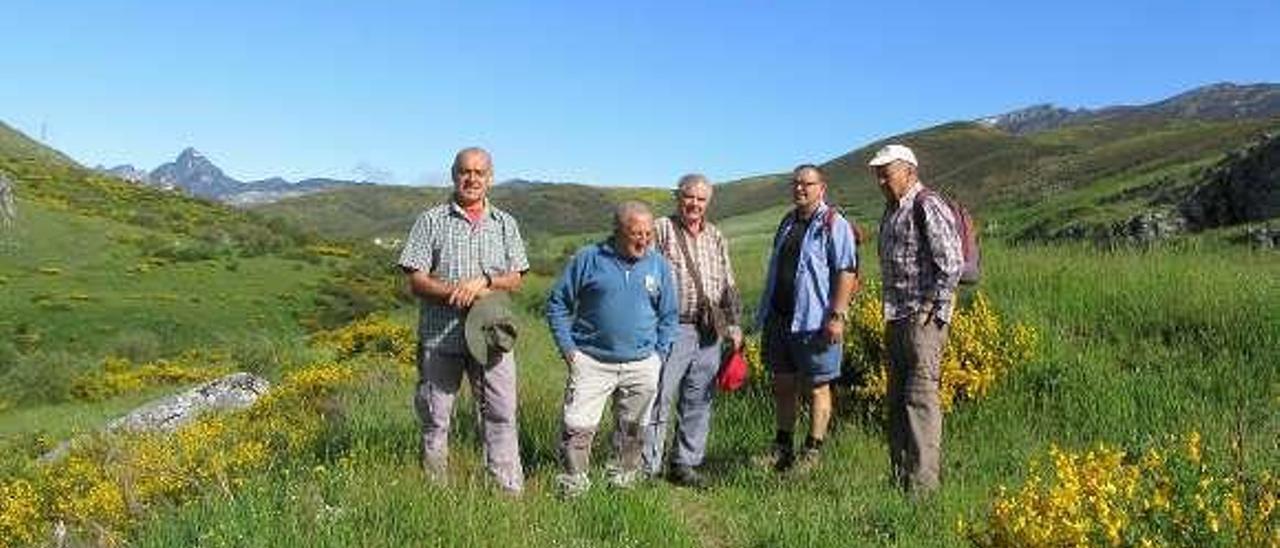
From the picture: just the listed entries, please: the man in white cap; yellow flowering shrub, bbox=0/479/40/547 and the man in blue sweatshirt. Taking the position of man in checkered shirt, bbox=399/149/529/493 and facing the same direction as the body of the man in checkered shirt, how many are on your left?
2

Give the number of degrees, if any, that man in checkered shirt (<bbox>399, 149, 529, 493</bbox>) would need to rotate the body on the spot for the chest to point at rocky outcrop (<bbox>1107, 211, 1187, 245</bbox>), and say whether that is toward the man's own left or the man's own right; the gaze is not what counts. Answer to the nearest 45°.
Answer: approximately 135° to the man's own left

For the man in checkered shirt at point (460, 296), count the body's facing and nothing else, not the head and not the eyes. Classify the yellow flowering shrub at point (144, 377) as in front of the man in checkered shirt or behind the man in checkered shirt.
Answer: behind

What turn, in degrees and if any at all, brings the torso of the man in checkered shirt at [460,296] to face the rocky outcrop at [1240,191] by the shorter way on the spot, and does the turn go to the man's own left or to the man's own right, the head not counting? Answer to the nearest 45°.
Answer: approximately 135° to the man's own left

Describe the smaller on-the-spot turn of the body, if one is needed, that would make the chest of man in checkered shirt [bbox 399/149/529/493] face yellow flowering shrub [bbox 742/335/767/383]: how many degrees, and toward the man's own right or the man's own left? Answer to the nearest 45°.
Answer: approximately 135° to the man's own left

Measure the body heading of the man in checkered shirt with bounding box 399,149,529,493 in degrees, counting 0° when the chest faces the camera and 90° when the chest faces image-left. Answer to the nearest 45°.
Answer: approximately 0°

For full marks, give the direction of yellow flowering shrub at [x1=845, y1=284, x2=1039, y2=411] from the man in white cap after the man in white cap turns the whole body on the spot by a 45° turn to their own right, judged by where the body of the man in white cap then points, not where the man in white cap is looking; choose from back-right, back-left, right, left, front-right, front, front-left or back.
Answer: right

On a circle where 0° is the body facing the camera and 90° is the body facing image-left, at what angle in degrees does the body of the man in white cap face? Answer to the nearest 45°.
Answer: approximately 45°

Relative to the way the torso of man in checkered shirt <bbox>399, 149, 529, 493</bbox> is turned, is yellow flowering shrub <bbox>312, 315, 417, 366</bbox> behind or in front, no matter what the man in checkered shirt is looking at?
behind

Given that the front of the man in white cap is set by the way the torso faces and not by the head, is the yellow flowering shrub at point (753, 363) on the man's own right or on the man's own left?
on the man's own right

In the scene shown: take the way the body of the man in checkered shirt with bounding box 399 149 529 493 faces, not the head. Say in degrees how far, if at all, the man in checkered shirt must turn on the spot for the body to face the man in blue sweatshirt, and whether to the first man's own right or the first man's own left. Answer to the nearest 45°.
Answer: approximately 90° to the first man's own left

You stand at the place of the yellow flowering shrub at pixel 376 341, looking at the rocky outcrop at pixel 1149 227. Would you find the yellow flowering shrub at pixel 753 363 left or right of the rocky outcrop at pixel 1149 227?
right
